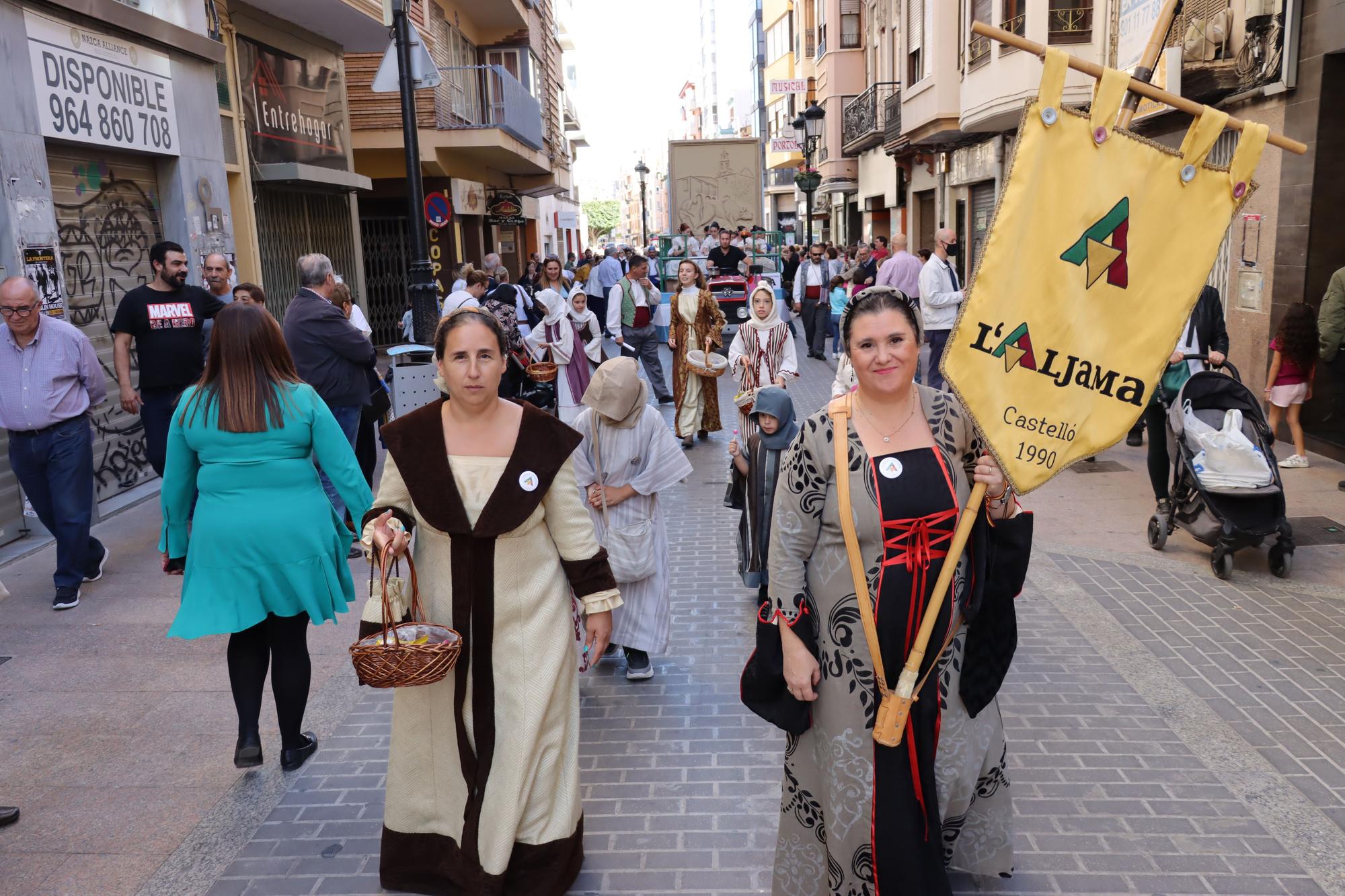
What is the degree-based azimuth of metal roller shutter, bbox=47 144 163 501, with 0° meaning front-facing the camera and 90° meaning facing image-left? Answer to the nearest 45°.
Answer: approximately 315°

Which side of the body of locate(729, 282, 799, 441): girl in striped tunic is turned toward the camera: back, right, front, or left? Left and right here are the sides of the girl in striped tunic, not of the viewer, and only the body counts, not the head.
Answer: front

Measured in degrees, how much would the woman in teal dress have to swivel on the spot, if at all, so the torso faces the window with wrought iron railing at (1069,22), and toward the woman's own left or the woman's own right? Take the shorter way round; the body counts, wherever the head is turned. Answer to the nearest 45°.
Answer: approximately 45° to the woman's own right

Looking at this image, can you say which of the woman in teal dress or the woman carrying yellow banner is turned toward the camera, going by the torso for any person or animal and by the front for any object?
the woman carrying yellow banner

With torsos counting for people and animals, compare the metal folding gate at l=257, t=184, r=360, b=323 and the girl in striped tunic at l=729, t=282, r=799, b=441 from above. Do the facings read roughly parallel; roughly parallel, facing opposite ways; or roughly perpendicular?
roughly perpendicular

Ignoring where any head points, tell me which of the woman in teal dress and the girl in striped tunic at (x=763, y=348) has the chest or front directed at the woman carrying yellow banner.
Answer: the girl in striped tunic

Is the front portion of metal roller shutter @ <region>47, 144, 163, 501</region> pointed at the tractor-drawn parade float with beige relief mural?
no

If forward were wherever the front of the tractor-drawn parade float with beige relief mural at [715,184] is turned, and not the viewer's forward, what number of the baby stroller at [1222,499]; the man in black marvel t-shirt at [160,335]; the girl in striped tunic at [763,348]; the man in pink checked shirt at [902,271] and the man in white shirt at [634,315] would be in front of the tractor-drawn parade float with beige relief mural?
5

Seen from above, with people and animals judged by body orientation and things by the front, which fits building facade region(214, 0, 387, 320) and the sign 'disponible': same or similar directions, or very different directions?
same or similar directions

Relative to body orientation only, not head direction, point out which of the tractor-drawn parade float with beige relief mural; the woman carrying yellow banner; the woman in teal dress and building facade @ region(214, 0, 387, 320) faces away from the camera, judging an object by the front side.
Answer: the woman in teal dress

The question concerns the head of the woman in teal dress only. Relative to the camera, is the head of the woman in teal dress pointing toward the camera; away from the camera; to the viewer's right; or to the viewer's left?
away from the camera

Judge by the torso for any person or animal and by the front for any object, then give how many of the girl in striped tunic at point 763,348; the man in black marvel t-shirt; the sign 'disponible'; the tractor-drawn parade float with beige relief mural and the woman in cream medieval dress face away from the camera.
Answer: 0

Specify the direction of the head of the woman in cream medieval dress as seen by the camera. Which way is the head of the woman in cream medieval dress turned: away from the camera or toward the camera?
toward the camera

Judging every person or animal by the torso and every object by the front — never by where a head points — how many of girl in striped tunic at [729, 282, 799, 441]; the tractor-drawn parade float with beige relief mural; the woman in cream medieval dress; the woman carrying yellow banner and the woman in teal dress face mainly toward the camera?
4

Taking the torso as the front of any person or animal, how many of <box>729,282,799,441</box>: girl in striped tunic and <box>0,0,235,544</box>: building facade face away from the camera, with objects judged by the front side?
0

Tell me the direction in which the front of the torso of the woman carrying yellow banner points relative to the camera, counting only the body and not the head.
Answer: toward the camera

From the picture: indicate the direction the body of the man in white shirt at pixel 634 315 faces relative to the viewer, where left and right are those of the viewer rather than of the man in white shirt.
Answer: facing the viewer and to the right of the viewer

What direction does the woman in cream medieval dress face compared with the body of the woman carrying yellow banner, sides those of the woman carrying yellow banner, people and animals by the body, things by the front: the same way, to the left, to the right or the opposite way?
the same way

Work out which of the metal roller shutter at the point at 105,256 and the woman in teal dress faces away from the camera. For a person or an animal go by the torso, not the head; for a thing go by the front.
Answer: the woman in teal dress
